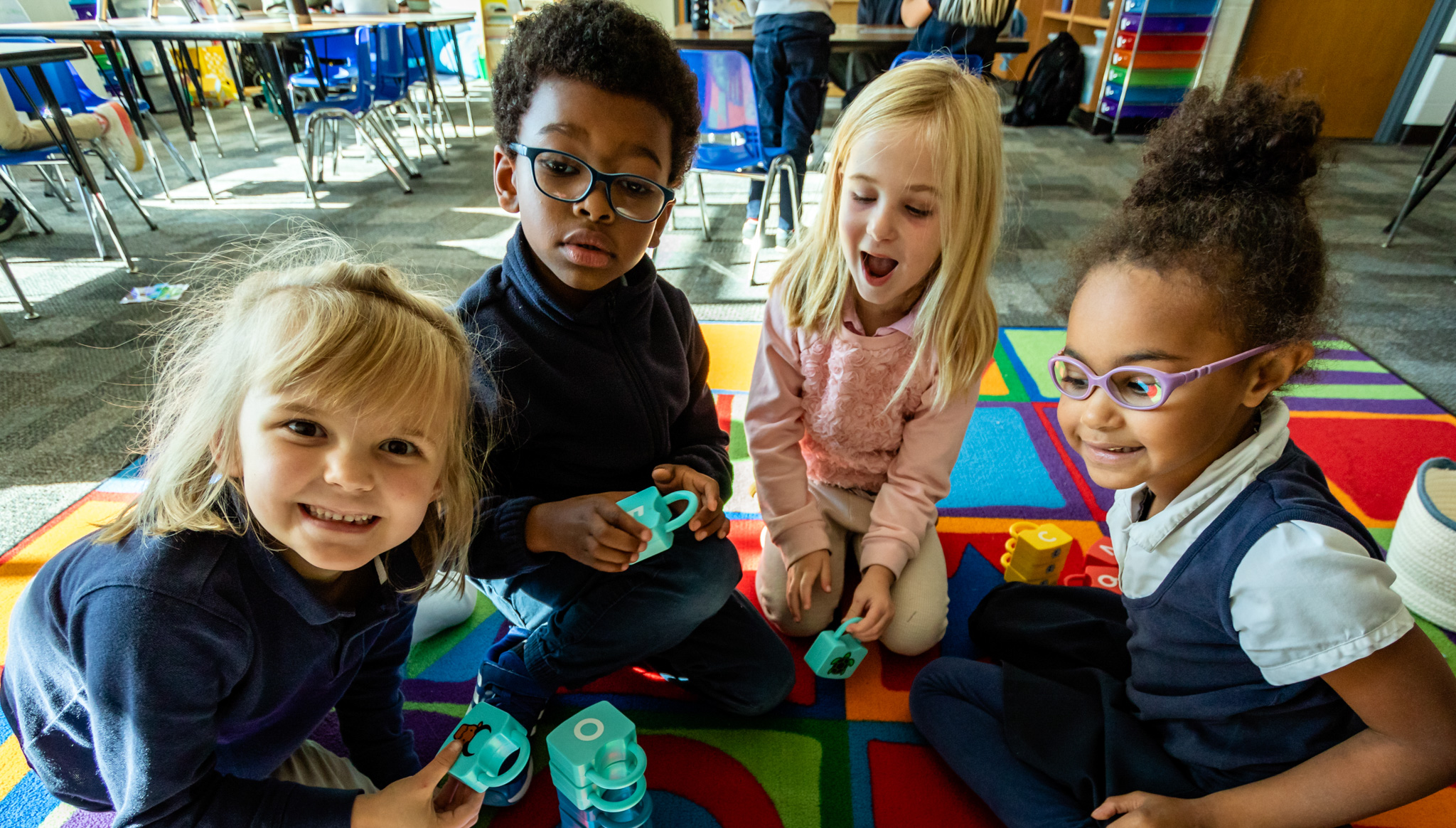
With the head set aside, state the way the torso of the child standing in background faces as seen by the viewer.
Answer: away from the camera

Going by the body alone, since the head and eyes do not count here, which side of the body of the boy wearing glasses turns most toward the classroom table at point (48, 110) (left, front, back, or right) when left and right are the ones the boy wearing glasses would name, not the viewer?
back

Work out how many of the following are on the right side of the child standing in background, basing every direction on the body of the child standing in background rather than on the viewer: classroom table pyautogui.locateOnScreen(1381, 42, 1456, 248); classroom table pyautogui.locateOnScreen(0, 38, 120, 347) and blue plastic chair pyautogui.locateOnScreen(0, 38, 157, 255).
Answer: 1

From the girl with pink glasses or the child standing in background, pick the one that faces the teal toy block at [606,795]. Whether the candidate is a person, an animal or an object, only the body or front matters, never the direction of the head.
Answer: the girl with pink glasses

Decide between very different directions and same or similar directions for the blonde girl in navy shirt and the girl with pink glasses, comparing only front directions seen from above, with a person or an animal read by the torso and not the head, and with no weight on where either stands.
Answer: very different directions

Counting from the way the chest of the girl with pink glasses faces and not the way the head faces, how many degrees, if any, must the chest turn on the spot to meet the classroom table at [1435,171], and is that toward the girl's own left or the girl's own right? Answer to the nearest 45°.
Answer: approximately 135° to the girl's own right

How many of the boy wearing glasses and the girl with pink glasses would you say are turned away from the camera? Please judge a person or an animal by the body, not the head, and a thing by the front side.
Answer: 0

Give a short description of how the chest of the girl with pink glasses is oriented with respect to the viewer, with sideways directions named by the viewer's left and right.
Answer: facing the viewer and to the left of the viewer

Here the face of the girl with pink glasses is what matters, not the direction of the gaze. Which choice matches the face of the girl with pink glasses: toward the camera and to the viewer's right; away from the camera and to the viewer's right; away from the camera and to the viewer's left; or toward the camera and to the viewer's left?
toward the camera and to the viewer's left

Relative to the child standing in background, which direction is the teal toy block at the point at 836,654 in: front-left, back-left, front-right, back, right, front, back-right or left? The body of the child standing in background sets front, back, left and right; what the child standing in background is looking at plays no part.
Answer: back

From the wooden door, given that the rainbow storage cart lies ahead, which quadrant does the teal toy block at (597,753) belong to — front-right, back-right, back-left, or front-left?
front-left

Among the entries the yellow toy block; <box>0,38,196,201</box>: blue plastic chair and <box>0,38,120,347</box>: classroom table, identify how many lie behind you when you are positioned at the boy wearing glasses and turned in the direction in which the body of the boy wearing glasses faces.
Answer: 2

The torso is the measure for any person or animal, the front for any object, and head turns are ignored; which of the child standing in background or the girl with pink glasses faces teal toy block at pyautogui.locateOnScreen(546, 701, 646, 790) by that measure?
the girl with pink glasses
